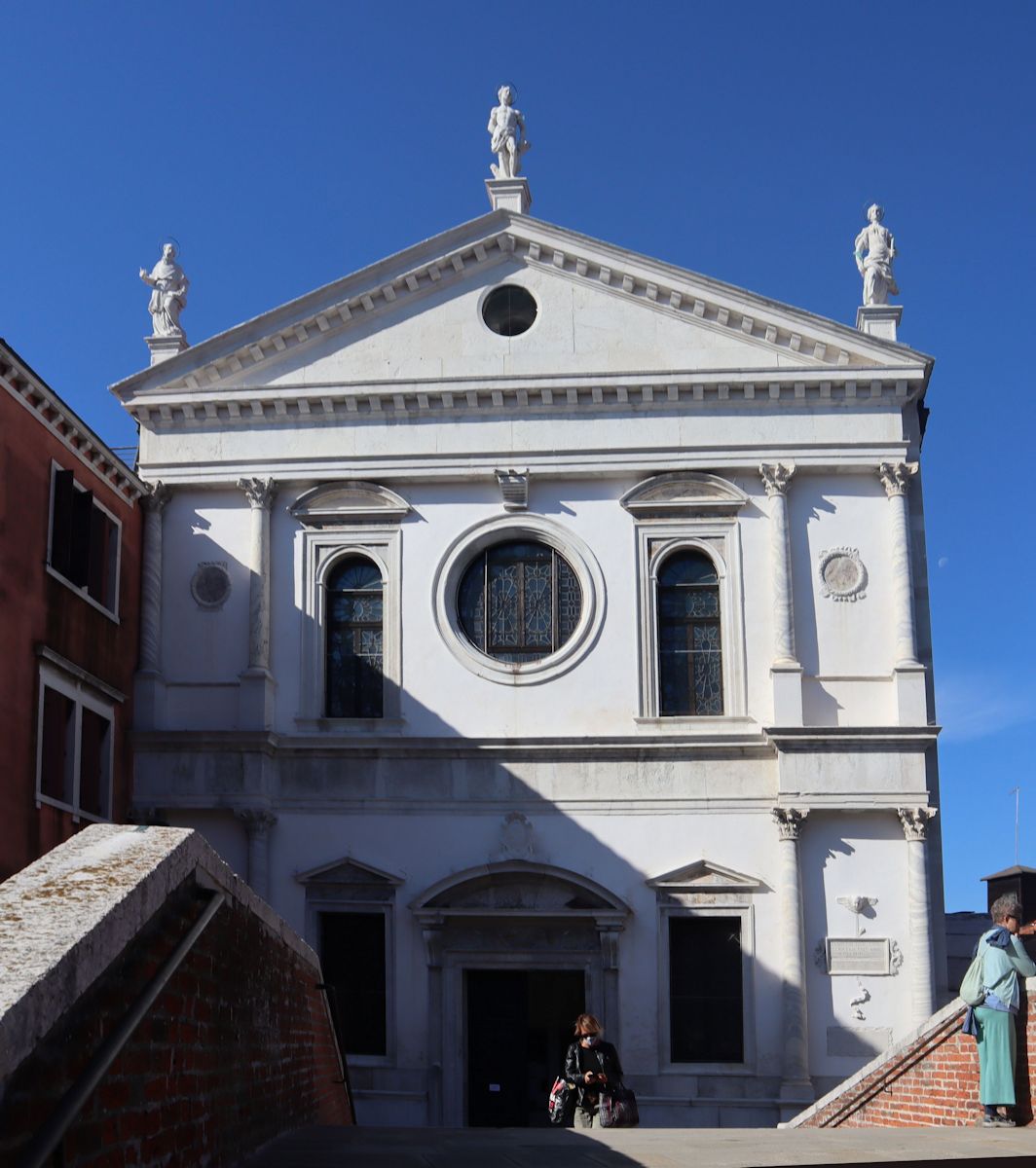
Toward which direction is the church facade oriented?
toward the camera

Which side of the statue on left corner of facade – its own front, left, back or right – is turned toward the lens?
front

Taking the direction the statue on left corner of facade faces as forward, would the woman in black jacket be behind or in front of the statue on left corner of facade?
in front

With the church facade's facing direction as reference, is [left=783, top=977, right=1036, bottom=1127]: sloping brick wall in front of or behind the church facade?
in front

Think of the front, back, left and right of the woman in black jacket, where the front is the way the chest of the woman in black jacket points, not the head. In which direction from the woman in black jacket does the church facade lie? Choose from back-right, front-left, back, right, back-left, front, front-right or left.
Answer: back

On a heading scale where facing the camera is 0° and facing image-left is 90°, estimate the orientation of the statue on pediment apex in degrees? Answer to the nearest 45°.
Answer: approximately 0°

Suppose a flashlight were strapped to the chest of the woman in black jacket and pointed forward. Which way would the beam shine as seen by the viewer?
toward the camera

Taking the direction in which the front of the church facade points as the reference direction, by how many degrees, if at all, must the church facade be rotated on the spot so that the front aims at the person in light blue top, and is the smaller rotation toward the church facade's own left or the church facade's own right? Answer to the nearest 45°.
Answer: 0° — it already faces them

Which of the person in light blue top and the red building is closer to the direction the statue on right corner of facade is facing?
the person in light blue top
